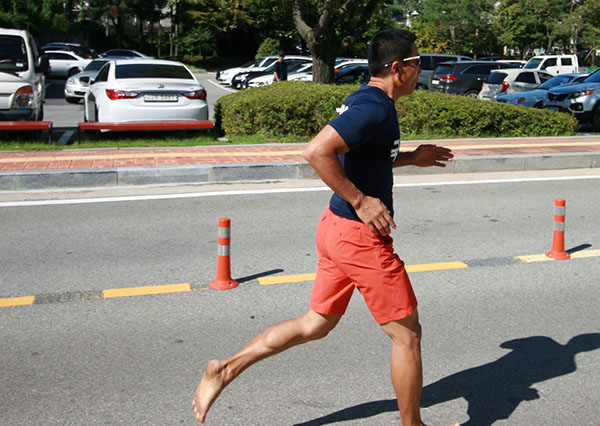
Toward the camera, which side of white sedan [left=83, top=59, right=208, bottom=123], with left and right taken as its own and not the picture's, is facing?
back

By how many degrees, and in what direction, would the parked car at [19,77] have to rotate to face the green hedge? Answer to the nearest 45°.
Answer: approximately 90° to its left

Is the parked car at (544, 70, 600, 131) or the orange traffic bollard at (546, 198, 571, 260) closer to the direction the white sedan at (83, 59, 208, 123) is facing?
the parked car

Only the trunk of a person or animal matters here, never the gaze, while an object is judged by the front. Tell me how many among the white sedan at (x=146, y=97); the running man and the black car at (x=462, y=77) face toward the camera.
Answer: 0

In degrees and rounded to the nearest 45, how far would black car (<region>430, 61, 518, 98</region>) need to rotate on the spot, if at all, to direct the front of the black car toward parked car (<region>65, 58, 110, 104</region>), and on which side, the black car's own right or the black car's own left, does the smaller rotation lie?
approximately 135° to the black car's own left

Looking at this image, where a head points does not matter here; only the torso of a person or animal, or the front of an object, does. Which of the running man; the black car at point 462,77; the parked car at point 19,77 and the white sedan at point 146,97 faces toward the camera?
the parked car

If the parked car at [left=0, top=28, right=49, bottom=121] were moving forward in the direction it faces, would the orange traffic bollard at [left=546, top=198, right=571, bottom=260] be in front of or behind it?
in front

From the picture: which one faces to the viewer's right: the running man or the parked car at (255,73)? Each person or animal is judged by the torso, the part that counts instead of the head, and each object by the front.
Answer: the running man

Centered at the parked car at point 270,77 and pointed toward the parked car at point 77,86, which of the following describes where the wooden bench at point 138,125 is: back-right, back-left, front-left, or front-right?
front-left

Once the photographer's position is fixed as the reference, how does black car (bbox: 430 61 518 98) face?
facing away from the viewer and to the right of the viewer

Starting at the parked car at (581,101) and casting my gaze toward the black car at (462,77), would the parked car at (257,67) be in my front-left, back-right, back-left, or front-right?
front-left

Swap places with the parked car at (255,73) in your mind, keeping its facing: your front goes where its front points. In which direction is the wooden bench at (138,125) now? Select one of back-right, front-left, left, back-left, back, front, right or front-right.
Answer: front-left

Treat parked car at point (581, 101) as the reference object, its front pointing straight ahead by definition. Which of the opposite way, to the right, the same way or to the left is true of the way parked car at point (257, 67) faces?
the same way

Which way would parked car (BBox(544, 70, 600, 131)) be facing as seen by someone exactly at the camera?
facing the viewer and to the left of the viewer

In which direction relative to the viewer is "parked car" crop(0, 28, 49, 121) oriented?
toward the camera

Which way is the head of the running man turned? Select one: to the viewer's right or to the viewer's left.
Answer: to the viewer's right

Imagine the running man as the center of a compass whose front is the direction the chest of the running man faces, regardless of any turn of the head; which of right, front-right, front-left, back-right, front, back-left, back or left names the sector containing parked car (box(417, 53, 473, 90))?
left

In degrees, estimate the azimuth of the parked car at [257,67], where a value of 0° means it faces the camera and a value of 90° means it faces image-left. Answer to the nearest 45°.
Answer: approximately 45°
